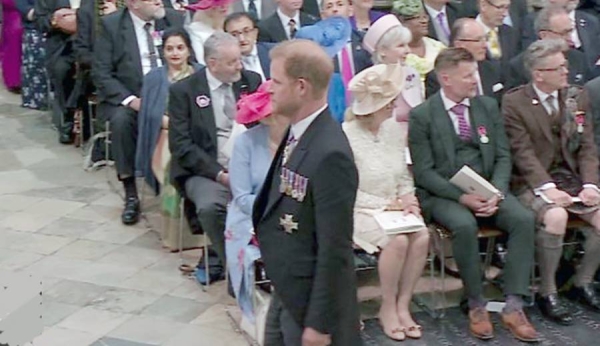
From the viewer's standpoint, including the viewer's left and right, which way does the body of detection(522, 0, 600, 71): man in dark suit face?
facing the viewer

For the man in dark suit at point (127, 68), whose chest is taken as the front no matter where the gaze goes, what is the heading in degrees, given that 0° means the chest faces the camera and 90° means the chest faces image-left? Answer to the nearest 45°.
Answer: approximately 315°

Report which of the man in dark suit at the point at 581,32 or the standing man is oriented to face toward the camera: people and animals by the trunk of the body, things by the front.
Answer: the man in dark suit

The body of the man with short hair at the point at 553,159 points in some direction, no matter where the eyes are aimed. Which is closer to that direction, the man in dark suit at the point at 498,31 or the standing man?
the standing man

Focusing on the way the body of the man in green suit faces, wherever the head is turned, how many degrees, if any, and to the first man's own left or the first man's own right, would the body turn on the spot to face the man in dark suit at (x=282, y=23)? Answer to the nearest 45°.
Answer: approximately 180°

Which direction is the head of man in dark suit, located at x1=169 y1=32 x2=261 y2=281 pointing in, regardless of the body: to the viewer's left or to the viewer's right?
to the viewer's right

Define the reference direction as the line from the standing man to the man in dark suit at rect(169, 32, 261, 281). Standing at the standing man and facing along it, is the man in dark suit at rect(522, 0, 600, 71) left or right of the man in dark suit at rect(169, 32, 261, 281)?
right

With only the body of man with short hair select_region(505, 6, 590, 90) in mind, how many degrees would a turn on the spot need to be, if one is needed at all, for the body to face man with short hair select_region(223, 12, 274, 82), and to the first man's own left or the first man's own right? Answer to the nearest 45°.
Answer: approximately 135° to the first man's own right

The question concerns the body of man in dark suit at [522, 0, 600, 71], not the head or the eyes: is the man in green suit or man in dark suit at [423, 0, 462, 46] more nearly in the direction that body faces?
the man in green suit

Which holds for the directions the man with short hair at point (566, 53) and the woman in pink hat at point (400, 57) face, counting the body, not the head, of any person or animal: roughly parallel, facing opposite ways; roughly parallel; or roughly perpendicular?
roughly parallel

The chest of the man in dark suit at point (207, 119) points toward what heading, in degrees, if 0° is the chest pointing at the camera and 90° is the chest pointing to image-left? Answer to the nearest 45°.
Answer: approximately 315°
